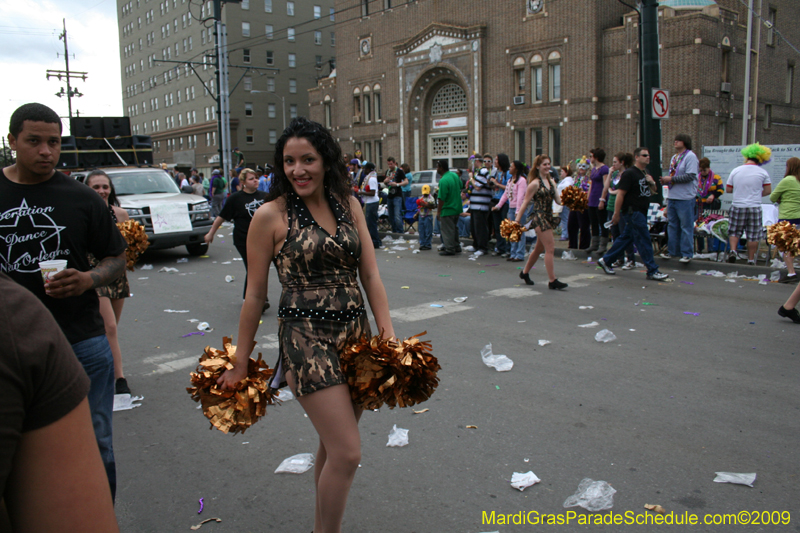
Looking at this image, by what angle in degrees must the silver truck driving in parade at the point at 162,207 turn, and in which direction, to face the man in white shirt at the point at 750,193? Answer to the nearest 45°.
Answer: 0° — it already faces them

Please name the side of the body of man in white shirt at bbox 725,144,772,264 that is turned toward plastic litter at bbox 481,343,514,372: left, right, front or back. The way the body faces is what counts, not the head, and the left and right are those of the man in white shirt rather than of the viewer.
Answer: back

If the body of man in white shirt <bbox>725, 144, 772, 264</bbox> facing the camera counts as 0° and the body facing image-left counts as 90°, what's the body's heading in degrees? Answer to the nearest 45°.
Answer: approximately 180°

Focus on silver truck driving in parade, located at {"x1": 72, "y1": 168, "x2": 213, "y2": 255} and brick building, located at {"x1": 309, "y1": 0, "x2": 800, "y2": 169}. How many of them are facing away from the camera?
0

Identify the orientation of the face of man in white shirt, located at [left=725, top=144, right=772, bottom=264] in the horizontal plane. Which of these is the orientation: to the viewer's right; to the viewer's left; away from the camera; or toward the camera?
away from the camera

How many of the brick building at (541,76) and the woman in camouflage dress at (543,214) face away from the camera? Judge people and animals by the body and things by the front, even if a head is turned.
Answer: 0

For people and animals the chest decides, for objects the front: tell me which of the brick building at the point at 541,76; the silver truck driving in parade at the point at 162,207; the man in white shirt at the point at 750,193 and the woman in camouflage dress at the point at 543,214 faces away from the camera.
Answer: the man in white shirt

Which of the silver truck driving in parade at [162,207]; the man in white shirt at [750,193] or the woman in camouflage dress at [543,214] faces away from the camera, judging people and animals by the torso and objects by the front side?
the man in white shirt

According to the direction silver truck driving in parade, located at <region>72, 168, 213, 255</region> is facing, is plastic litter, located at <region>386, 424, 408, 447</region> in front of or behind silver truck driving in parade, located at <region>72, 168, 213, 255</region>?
in front

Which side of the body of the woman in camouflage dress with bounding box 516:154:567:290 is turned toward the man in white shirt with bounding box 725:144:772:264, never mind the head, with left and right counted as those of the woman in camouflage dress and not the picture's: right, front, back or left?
left

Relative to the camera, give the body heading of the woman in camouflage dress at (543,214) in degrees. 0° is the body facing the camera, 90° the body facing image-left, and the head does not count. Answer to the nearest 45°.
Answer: approximately 315°

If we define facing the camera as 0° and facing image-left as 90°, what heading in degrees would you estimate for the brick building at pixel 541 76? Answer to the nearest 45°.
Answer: approximately 45°

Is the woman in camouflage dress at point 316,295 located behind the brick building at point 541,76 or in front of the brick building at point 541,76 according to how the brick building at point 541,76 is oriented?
in front

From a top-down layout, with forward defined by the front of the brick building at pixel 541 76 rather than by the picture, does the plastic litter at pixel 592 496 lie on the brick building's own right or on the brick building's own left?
on the brick building's own left

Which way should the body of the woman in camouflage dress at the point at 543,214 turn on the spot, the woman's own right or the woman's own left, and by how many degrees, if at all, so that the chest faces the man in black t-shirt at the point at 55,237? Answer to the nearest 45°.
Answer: approximately 45° to the woman's own right
